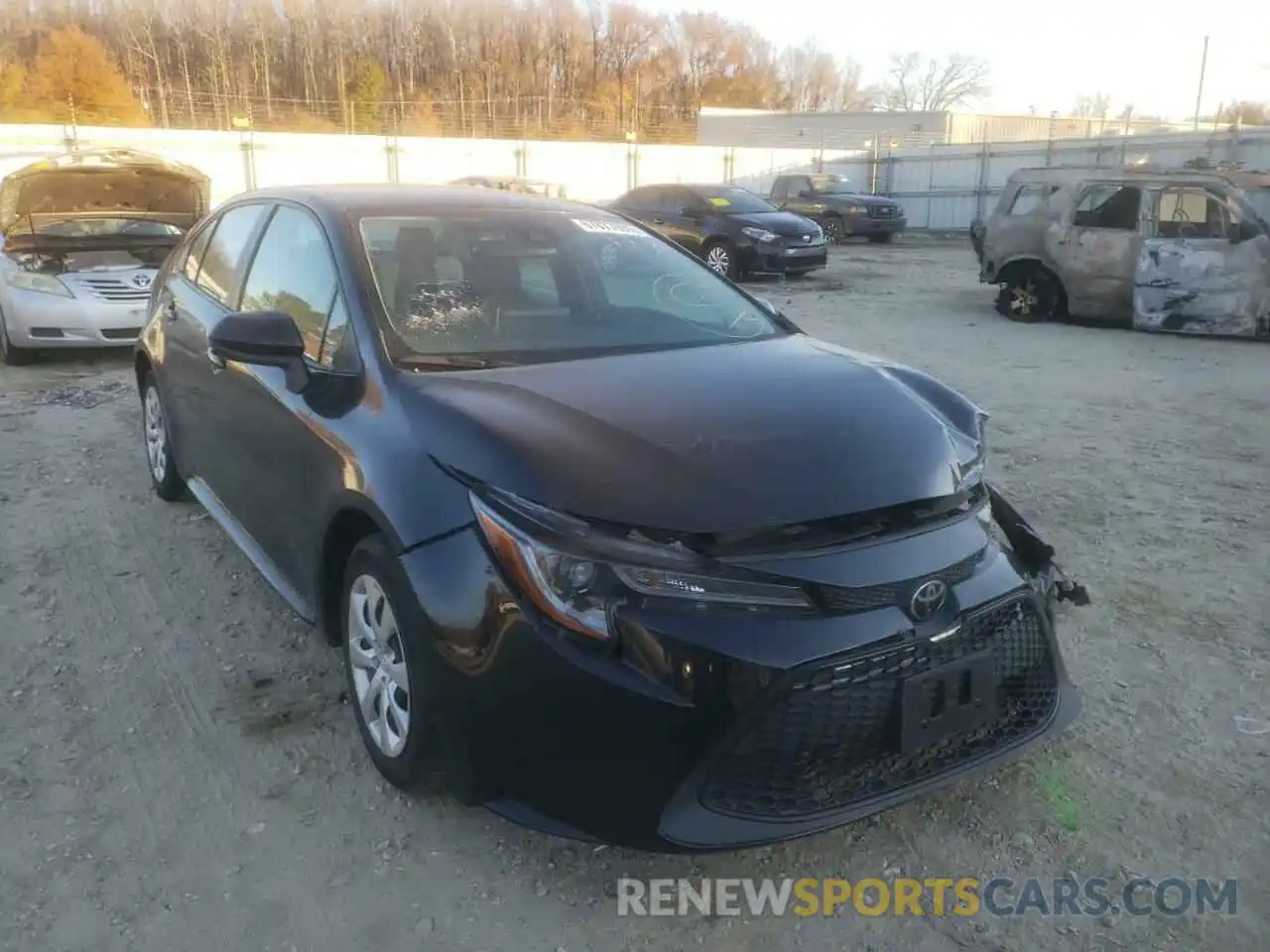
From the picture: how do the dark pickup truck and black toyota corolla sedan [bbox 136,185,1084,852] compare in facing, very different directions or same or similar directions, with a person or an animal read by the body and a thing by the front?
same or similar directions

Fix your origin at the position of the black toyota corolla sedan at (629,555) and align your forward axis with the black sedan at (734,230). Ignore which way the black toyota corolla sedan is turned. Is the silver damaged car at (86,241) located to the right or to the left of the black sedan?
left

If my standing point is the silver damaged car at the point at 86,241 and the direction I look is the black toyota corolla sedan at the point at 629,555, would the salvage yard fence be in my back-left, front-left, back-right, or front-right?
back-left

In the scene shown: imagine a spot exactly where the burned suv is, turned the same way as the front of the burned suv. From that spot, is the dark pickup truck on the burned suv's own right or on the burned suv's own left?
on the burned suv's own left

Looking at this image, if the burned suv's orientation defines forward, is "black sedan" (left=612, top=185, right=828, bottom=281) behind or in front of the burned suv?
behind

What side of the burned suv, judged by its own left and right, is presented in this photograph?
right

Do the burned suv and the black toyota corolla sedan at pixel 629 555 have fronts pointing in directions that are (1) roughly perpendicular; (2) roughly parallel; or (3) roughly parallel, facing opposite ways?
roughly parallel

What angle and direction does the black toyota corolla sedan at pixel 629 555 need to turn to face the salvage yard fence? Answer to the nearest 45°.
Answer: approximately 135° to its left

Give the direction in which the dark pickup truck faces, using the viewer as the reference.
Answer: facing the viewer and to the right of the viewer

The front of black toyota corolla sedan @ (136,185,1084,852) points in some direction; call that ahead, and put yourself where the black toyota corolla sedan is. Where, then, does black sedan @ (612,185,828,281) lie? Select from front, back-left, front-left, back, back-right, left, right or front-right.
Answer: back-left

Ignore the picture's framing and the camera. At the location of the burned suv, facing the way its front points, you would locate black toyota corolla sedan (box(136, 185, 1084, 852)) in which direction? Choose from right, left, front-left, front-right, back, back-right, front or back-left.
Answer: right

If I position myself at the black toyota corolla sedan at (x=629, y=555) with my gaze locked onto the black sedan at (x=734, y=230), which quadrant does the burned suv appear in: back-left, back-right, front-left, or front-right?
front-right

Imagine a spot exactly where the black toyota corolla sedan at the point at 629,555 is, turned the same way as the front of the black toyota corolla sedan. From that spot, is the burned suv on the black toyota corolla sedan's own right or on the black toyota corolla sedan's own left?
on the black toyota corolla sedan's own left

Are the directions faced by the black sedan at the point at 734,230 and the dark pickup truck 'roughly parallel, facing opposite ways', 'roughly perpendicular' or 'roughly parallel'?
roughly parallel

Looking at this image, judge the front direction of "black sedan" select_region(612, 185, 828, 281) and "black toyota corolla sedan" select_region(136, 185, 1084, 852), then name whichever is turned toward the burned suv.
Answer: the black sedan
